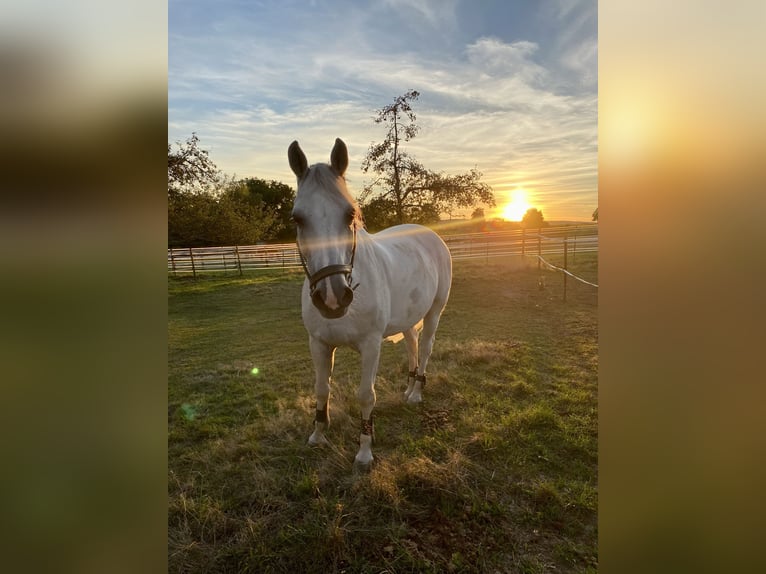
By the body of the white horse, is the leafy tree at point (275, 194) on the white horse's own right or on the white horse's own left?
on the white horse's own right

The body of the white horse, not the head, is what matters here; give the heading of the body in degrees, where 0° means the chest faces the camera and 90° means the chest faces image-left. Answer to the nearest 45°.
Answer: approximately 45°

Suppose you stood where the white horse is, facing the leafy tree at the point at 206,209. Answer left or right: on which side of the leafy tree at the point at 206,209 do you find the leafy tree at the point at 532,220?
right

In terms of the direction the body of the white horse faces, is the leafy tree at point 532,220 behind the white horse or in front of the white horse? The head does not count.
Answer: behind
